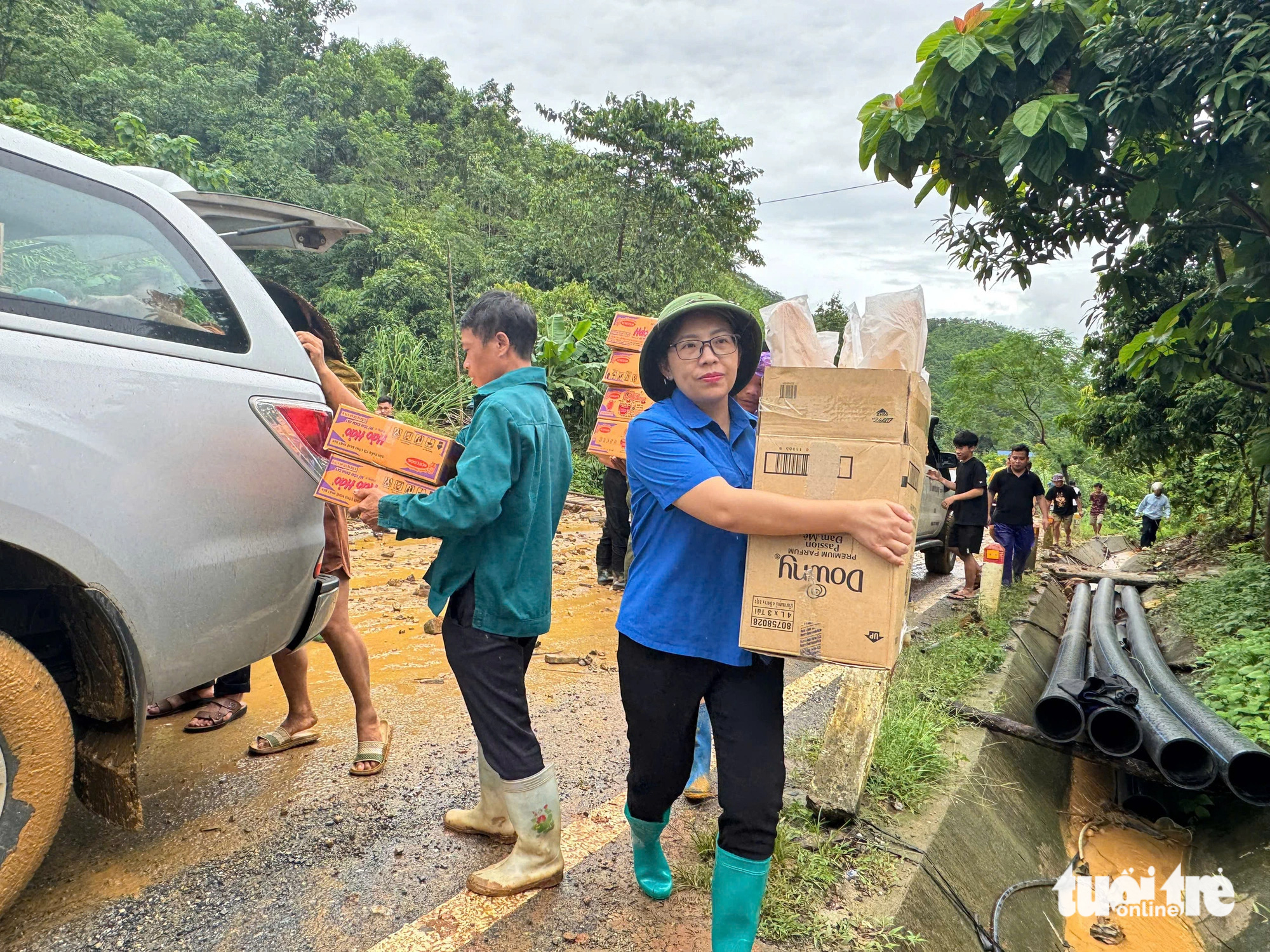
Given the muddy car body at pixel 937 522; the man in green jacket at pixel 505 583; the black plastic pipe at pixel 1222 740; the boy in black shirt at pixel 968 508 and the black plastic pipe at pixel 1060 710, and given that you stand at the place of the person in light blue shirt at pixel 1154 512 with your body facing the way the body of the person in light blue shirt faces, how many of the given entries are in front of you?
5

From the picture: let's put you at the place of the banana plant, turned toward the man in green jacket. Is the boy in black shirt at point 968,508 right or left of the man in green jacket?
left

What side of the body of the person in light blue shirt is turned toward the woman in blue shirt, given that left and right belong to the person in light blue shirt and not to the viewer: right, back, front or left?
front

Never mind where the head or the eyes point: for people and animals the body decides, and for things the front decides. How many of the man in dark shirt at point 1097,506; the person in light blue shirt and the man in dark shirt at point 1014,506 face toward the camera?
3

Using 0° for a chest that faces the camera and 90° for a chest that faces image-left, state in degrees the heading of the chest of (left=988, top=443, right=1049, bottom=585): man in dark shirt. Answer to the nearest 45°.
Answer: approximately 0°

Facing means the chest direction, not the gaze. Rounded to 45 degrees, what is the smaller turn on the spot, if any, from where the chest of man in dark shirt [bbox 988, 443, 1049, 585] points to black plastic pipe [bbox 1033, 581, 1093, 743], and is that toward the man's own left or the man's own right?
0° — they already face it

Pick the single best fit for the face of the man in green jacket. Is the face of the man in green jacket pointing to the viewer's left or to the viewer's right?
to the viewer's left
